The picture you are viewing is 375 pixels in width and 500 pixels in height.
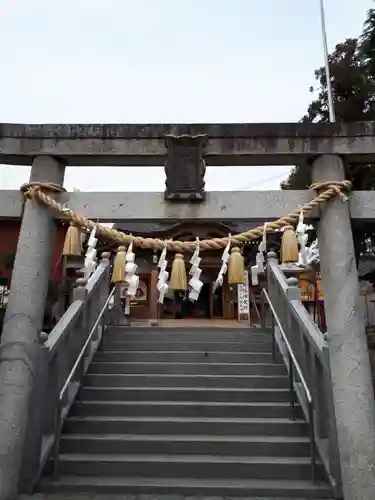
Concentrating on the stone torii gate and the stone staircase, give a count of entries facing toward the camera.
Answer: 2

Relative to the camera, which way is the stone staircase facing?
toward the camera

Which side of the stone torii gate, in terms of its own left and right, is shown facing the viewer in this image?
front
